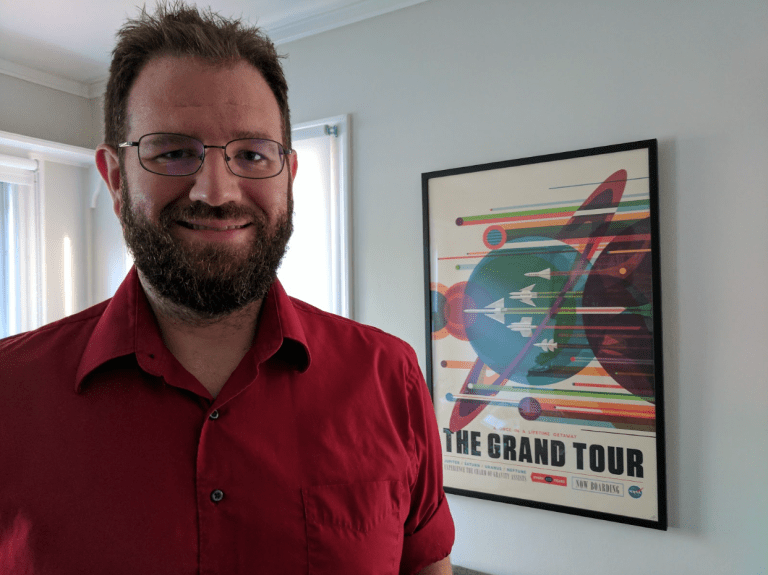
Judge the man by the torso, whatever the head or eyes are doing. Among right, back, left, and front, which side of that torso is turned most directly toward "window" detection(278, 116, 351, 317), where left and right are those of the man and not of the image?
back

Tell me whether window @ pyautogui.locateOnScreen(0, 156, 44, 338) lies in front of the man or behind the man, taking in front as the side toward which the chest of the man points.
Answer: behind

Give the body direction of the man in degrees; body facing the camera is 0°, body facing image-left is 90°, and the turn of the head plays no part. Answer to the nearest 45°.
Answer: approximately 0°

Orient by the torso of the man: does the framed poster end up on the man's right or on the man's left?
on the man's left
